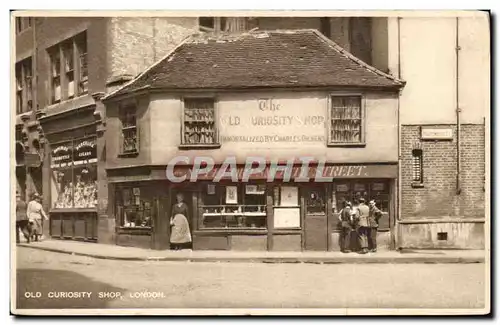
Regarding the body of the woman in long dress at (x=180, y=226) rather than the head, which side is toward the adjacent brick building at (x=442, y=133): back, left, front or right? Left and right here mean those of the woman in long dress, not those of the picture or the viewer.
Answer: left

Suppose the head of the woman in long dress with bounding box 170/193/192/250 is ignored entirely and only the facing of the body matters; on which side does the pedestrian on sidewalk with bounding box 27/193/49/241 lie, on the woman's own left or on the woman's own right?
on the woman's own right

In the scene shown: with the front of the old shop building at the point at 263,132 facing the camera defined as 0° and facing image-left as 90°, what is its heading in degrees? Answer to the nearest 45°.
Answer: approximately 0°

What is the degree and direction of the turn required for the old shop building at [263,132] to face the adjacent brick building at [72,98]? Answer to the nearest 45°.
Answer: approximately 90° to its right

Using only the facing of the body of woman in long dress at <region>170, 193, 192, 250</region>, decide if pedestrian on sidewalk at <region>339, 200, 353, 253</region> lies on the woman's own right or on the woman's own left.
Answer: on the woman's own left

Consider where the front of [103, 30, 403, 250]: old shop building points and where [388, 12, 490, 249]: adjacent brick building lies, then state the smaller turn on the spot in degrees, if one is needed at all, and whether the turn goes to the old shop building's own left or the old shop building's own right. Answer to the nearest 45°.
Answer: approximately 90° to the old shop building's own left

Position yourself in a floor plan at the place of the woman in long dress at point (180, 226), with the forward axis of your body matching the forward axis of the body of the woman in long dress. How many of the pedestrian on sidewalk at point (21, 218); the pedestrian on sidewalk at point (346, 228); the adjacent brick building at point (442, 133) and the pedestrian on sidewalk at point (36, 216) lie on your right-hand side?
2
